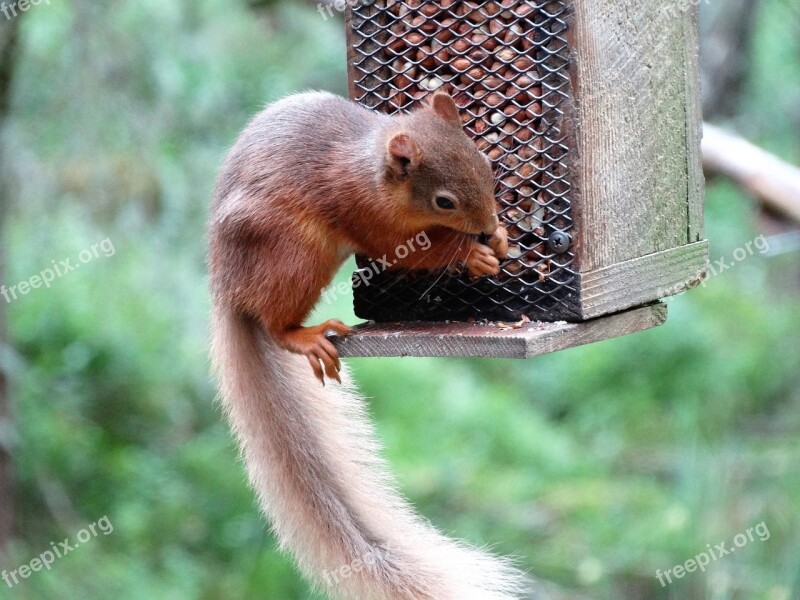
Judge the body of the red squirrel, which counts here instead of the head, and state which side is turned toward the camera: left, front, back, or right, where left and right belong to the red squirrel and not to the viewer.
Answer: right

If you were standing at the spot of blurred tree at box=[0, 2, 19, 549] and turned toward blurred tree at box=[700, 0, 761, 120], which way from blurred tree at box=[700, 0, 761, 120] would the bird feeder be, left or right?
right

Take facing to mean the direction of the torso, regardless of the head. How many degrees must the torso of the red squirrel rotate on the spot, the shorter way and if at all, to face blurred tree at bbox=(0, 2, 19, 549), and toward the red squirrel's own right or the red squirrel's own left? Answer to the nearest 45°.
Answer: approximately 135° to the red squirrel's own left
